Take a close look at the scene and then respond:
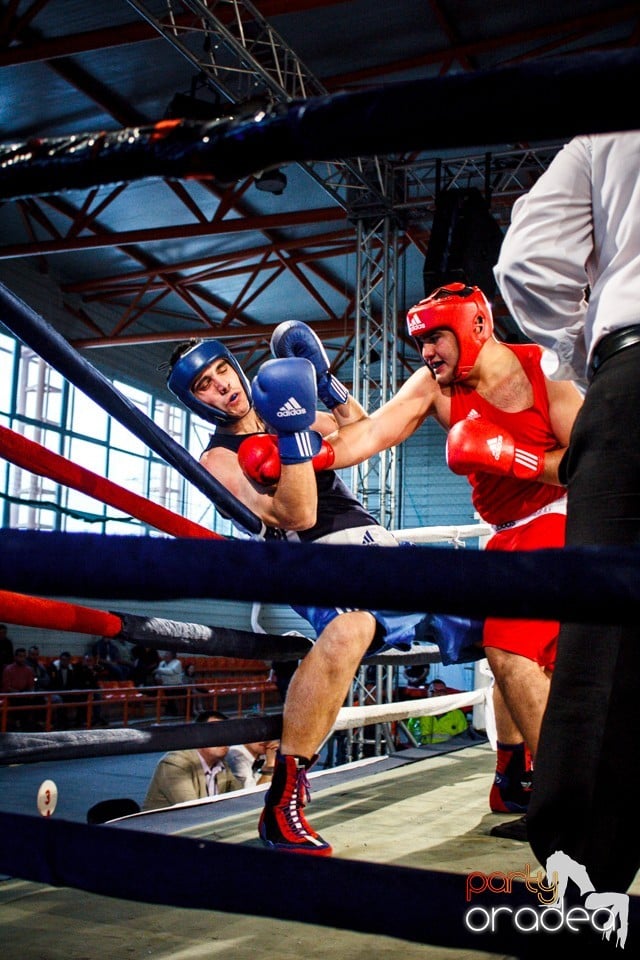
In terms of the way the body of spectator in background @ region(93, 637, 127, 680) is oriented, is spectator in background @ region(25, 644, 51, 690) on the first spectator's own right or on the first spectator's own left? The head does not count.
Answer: on the first spectator's own right

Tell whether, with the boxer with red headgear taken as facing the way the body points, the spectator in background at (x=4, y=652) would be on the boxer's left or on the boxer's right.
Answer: on the boxer's right

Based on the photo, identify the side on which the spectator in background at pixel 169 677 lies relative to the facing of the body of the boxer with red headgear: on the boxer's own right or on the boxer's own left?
on the boxer's own right

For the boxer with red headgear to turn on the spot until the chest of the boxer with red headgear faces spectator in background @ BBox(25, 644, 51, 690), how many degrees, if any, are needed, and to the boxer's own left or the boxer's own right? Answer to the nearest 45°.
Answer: approximately 90° to the boxer's own right

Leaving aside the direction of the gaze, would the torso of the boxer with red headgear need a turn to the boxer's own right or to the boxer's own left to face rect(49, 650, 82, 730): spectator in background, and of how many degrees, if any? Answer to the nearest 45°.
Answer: approximately 90° to the boxer's own right

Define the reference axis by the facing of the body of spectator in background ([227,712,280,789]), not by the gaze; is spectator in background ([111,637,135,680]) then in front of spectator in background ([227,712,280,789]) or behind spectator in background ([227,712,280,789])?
behind

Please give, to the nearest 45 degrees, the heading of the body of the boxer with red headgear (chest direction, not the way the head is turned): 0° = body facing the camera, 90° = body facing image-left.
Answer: approximately 45°

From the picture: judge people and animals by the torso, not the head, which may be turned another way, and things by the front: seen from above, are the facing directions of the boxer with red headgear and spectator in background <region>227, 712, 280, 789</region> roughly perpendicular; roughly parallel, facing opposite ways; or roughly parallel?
roughly perpendicular
